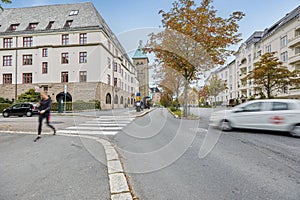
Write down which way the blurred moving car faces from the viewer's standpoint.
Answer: facing to the left of the viewer

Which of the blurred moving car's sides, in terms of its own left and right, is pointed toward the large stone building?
front

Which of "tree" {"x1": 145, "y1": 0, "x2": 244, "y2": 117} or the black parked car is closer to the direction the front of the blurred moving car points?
the black parked car

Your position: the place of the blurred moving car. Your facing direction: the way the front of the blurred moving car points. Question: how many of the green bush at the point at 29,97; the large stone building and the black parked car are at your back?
0

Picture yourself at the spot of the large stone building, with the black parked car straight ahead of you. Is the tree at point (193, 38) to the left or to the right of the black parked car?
left

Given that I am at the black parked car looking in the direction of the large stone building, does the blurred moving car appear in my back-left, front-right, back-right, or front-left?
back-right

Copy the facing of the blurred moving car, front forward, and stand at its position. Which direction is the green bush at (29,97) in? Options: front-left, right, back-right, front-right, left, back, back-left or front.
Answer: front

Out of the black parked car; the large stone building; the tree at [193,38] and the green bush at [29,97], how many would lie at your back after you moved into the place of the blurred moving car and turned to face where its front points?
0

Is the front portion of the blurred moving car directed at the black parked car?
yes
